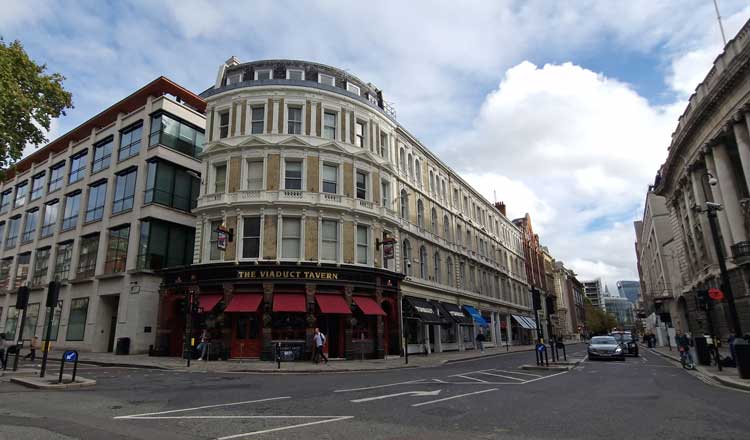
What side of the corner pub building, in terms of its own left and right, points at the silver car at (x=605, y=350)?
left

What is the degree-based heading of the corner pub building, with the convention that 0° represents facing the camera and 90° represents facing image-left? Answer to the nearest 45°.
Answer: approximately 0°

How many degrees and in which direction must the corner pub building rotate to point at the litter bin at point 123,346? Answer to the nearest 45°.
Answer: approximately 90° to its right

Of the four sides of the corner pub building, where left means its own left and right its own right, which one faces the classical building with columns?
left

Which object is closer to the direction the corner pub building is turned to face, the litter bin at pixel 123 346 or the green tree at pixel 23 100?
the green tree

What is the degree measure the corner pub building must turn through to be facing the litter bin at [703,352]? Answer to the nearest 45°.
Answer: approximately 90° to its left

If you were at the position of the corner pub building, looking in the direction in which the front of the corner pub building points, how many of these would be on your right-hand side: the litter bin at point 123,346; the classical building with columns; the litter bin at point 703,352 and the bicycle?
1

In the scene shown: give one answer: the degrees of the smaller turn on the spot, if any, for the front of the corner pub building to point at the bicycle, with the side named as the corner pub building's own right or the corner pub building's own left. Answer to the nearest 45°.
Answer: approximately 90° to the corner pub building's own left

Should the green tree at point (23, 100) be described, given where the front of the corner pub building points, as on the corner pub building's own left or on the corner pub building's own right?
on the corner pub building's own right

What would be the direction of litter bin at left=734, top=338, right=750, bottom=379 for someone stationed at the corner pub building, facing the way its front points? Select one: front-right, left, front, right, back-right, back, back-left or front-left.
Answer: front-left
